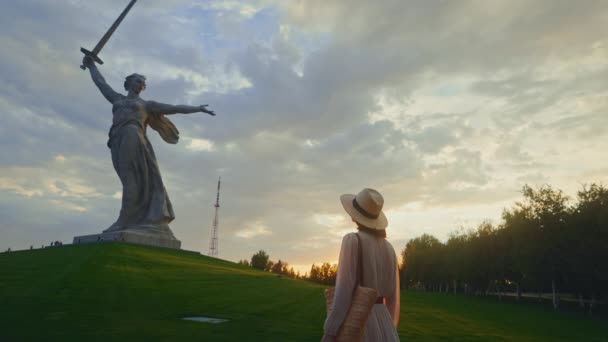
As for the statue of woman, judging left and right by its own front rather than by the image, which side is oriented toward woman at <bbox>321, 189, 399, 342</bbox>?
front

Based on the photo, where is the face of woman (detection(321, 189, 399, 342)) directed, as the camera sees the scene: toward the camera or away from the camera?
away from the camera

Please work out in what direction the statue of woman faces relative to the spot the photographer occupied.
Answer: facing the viewer
